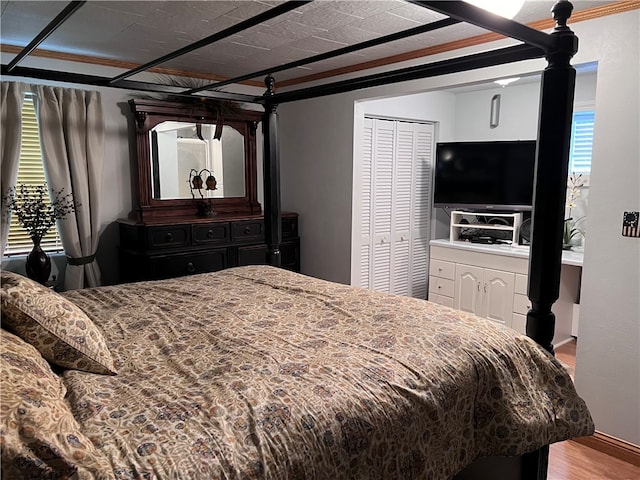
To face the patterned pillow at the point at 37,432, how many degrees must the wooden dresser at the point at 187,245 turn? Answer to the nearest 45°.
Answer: approximately 45° to its right

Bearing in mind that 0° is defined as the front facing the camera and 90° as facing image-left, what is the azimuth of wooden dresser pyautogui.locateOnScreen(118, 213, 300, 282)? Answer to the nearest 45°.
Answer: approximately 315°

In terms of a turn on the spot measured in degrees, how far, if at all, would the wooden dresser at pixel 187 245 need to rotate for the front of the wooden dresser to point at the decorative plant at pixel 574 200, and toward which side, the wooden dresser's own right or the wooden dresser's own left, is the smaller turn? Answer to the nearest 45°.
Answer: approximately 45° to the wooden dresser's own left

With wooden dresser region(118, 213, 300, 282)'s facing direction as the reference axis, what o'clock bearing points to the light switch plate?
The light switch plate is roughly at 12 o'clock from the wooden dresser.

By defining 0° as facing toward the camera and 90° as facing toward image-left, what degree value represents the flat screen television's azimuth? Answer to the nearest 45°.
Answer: approximately 45°

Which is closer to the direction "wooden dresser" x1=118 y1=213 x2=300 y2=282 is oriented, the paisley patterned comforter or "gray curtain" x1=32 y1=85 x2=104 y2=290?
the paisley patterned comforter

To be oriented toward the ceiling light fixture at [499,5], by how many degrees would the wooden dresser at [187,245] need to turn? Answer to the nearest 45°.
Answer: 0° — it already faces it

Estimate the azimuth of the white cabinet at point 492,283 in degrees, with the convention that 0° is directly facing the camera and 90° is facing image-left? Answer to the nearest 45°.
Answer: approximately 45°

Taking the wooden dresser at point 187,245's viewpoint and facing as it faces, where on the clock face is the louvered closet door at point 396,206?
The louvered closet door is roughly at 10 o'clock from the wooden dresser.
